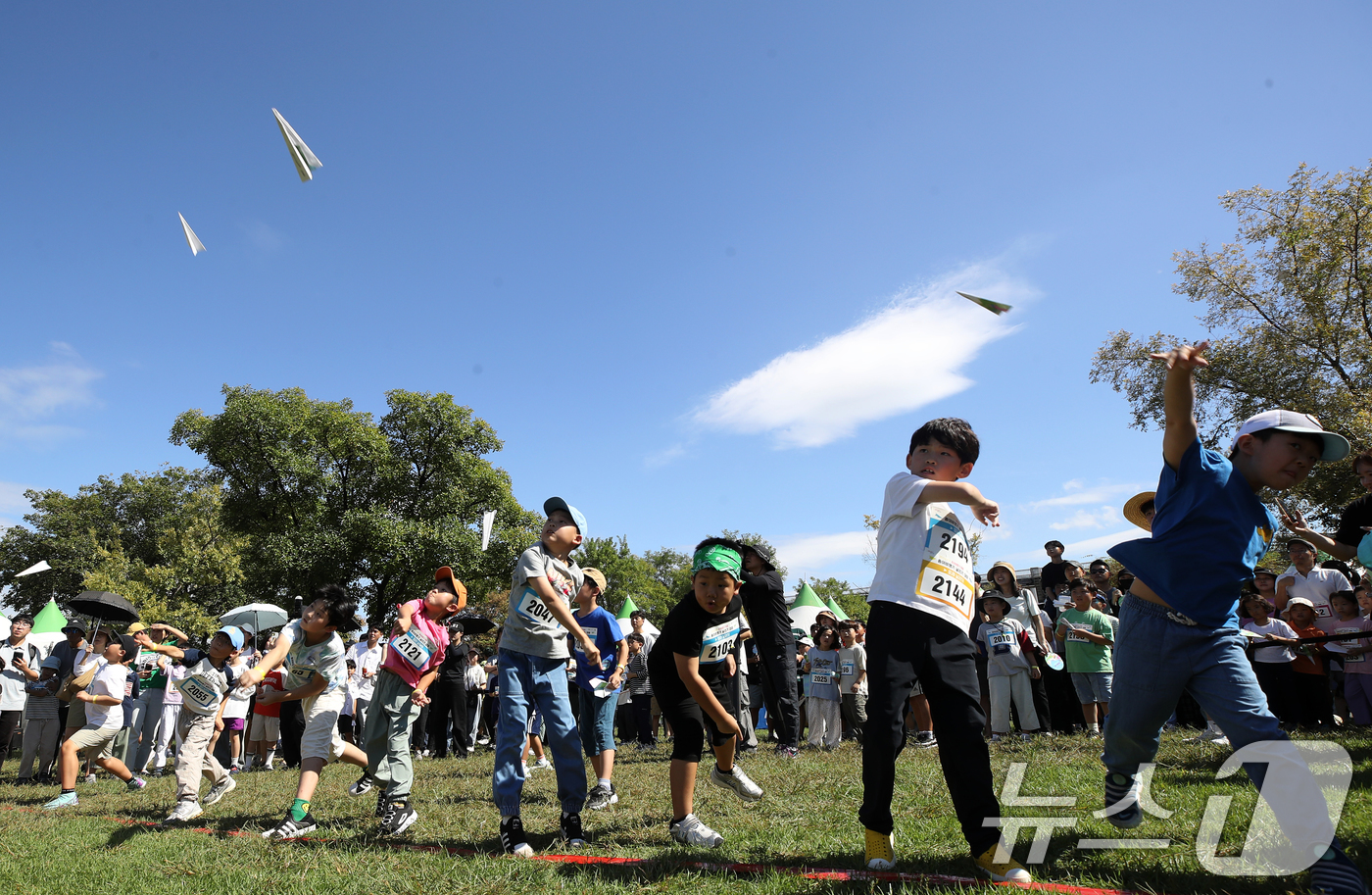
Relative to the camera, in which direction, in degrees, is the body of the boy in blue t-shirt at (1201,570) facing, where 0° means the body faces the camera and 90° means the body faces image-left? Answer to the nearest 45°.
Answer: approximately 315°

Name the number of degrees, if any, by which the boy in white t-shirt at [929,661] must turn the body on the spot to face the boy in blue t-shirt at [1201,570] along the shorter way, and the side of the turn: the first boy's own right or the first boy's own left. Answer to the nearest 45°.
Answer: approximately 45° to the first boy's own left

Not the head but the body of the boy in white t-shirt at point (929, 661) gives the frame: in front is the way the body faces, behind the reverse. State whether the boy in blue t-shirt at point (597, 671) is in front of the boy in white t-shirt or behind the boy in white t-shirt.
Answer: behind

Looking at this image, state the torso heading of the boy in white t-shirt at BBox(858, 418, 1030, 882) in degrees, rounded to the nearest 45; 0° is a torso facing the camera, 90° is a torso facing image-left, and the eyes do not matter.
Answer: approximately 315°

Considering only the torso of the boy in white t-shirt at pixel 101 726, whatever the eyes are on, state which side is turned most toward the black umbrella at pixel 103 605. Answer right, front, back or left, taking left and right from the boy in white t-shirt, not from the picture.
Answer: right

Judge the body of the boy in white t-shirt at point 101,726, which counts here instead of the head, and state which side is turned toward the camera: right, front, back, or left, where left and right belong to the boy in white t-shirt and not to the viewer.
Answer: left

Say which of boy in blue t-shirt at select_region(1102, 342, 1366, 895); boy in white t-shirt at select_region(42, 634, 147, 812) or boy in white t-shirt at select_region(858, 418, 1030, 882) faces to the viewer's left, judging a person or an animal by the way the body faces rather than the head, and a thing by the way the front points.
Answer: boy in white t-shirt at select_region(42, 634, 147, 812)

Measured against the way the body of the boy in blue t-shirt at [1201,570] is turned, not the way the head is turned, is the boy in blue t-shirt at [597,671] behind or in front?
behind

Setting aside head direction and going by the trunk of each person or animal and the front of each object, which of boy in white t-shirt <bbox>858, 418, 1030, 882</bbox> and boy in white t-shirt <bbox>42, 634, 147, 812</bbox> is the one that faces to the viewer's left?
boy in white t-shirt <bbox>42, 634, 147, 812</bbox>

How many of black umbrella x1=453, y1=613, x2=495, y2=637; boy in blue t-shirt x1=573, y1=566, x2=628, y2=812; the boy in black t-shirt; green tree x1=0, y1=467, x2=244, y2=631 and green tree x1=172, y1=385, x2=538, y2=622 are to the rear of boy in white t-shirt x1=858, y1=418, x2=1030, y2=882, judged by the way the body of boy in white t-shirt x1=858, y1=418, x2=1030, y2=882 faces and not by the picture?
5
